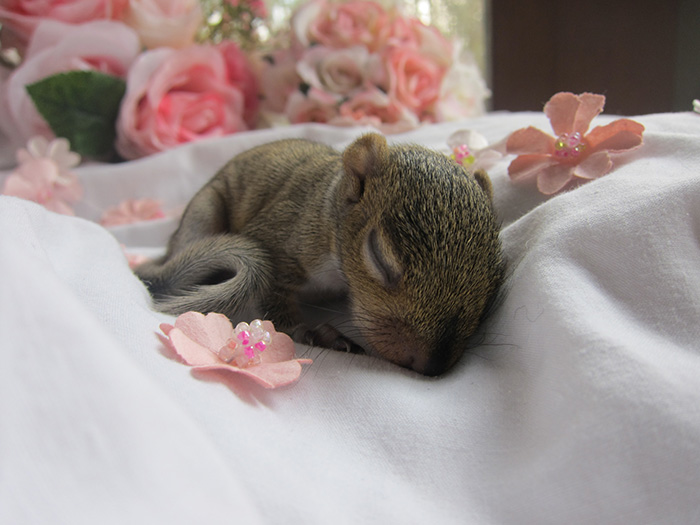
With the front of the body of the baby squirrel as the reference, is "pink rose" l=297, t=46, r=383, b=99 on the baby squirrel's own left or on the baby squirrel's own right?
on the baby squirrel's own left

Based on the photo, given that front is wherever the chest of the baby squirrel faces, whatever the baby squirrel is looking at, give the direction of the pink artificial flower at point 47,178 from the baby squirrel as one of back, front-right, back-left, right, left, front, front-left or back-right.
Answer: back

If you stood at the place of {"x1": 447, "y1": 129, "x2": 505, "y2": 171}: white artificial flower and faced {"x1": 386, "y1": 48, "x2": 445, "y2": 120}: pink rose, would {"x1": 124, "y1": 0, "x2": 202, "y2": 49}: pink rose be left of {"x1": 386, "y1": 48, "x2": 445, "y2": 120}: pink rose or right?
left

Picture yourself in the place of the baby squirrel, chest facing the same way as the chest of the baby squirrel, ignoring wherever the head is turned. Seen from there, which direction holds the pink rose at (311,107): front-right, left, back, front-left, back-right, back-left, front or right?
back-left

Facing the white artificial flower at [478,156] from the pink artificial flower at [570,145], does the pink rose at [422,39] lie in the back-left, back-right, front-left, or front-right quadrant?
front-right

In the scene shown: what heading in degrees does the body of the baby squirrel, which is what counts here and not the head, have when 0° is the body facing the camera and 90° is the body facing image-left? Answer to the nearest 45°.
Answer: approximately 315°

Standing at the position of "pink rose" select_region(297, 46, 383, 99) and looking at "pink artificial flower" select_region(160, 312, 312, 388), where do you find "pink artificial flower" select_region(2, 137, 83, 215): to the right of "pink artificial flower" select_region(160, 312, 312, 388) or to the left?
right

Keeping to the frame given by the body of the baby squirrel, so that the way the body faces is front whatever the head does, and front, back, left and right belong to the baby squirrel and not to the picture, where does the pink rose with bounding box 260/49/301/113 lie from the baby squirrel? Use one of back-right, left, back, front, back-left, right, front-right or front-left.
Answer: back-left

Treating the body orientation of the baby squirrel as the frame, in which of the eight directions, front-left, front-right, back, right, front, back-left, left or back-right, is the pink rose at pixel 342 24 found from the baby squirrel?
back-left
